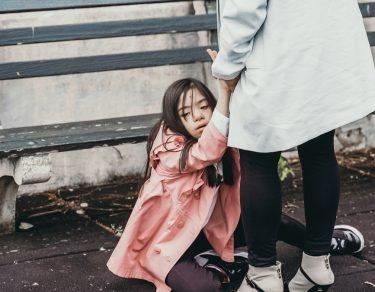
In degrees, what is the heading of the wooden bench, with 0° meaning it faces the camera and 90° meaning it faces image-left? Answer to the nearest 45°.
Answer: approximately 0°

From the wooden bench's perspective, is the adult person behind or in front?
in front

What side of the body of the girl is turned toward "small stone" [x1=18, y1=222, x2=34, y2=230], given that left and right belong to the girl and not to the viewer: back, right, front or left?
back

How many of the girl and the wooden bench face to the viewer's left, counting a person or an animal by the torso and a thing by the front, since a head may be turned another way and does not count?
0

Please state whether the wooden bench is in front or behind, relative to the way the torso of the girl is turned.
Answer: behind

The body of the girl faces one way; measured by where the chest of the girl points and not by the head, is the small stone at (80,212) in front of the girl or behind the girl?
behind

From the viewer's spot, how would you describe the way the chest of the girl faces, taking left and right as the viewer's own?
facing the viewer and to the right of the viewer
